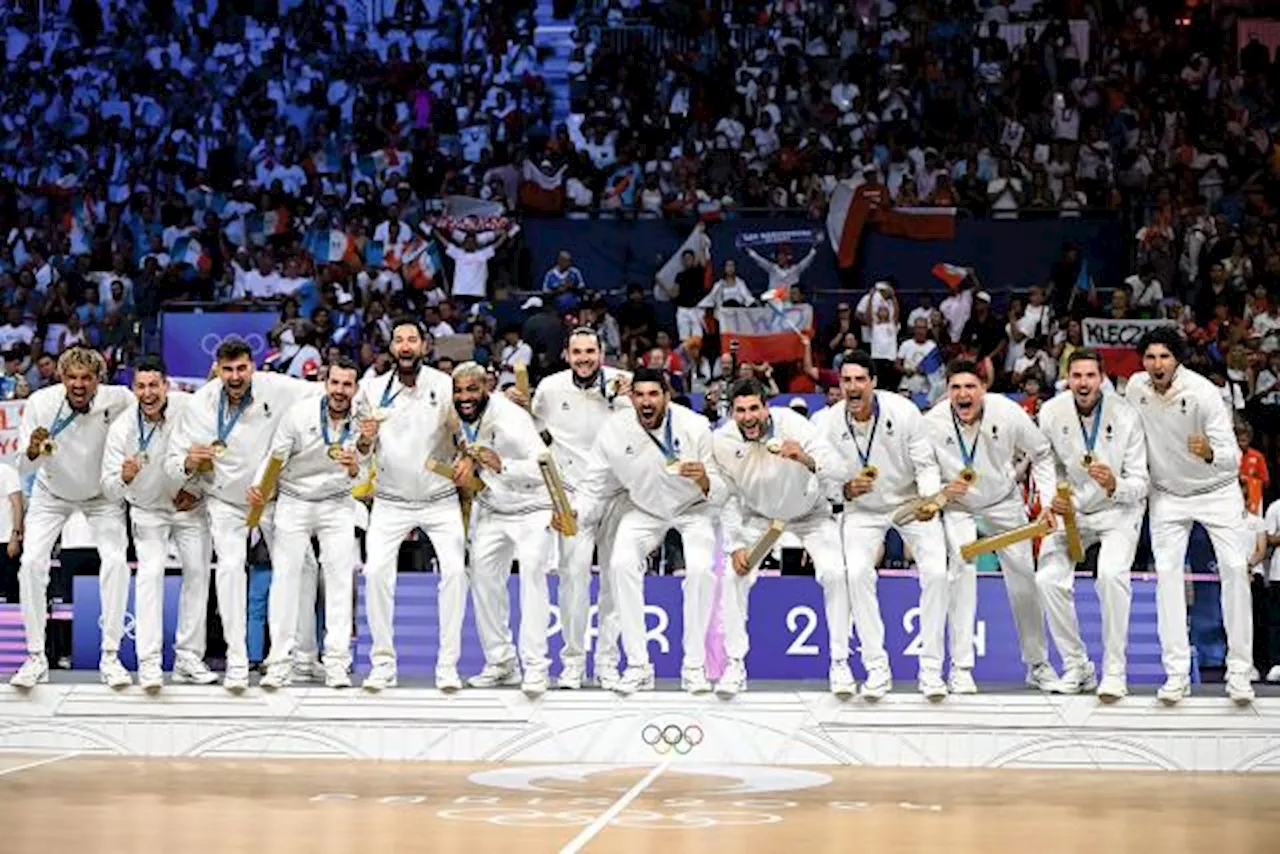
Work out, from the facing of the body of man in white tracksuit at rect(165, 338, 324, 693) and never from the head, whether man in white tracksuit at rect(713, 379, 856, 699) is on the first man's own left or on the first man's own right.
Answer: on the first man's own left

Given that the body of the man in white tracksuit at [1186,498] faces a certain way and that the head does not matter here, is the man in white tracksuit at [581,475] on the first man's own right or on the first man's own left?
on the first man's own right

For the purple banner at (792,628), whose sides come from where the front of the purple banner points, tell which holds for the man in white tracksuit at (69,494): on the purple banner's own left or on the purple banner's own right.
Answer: on the purple banner's own right

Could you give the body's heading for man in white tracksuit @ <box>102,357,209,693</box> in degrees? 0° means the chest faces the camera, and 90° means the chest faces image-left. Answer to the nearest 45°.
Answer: approximately 0°

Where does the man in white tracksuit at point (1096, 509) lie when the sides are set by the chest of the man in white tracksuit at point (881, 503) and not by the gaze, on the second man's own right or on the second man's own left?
on the second man's own left
